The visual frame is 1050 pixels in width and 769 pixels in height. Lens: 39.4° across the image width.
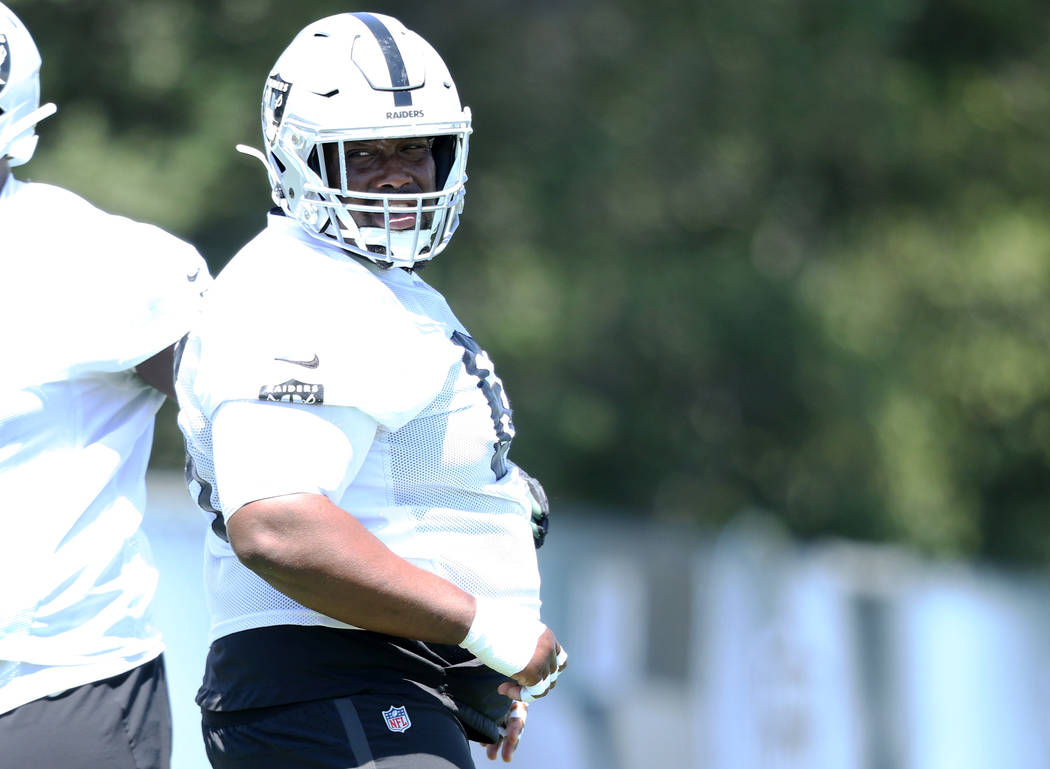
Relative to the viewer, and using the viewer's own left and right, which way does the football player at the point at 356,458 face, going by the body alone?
facing to the right of the viewer

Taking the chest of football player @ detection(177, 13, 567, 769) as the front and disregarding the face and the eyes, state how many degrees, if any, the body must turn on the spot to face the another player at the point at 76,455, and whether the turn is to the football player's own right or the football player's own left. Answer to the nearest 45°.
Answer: approximately 180°
